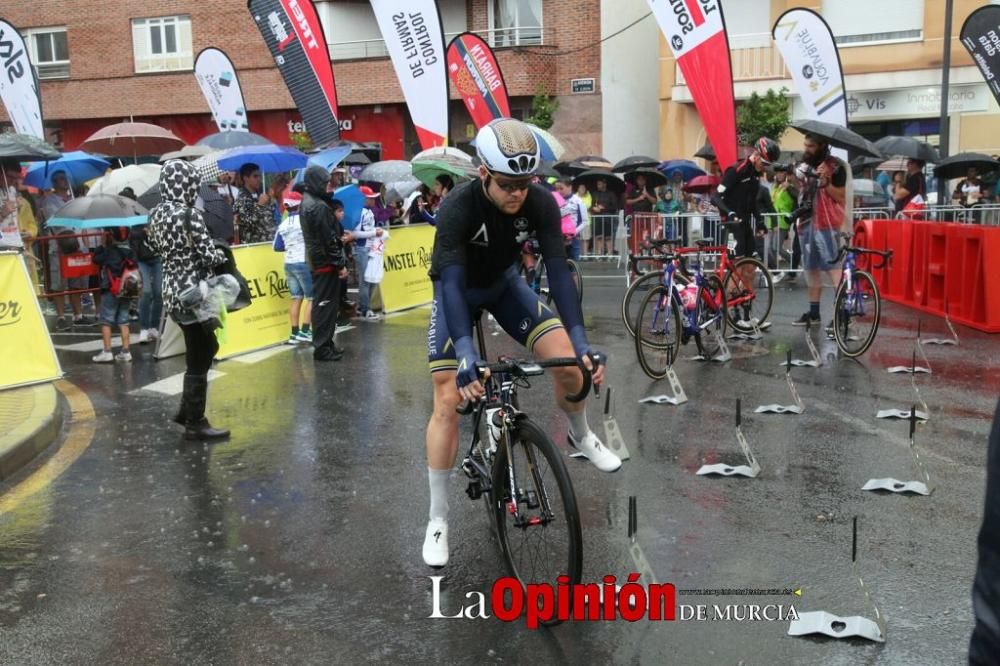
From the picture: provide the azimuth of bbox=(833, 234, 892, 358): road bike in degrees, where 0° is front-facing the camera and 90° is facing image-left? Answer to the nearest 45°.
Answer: approximately 315°

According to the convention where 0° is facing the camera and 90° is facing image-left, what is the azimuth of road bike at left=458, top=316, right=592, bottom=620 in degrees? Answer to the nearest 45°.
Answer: approximately 315°

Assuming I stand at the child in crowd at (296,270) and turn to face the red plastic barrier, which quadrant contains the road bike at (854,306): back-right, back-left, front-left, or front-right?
front-right

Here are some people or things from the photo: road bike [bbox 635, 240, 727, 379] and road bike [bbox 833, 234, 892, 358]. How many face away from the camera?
0

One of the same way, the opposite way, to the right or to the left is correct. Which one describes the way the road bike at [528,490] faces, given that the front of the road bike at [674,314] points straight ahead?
to the left

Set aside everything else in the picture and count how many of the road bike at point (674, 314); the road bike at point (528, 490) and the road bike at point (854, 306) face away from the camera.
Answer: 0

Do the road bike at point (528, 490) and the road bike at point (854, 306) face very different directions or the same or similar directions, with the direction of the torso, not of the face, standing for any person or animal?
same or similar directions

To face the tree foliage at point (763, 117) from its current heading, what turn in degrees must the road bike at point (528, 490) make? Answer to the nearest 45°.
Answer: approximately 135° to its left

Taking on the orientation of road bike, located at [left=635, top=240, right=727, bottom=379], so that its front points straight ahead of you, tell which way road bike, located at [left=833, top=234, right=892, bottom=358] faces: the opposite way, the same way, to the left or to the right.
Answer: to the left

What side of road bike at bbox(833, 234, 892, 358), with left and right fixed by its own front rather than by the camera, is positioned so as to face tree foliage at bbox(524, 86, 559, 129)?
back

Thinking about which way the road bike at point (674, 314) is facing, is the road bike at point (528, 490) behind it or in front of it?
in front

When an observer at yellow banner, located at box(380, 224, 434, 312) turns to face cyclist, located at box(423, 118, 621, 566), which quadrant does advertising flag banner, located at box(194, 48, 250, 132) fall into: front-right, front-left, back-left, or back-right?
back-right

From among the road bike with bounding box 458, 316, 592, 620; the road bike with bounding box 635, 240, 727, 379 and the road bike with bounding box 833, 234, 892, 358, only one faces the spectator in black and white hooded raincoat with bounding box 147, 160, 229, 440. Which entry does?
the road bike with bounding box 635, 240, 727, 379

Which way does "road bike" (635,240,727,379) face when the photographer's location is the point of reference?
facing the viewer and to the left of the viewer

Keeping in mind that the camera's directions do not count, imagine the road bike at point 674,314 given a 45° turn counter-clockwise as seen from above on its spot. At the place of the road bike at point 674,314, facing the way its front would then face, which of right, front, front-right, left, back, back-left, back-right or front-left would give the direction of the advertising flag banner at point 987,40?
back-left

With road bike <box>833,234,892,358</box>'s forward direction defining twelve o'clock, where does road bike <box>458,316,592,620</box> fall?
road bike <box>458,316,592,620</box> is roughly at 2 o'clock from road bike <box>833,234,892,358</box>.

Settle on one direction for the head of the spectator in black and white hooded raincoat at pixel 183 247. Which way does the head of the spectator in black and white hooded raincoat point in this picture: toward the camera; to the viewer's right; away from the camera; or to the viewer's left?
away from the camera
